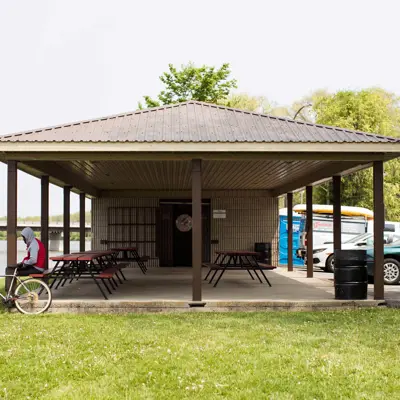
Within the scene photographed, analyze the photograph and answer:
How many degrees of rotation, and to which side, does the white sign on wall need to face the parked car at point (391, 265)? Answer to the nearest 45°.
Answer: approximately 45° to its left

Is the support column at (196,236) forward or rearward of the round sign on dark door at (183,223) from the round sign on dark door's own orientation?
forward

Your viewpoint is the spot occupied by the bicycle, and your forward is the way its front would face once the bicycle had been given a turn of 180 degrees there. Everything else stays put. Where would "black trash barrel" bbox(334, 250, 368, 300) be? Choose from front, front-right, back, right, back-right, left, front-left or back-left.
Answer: front

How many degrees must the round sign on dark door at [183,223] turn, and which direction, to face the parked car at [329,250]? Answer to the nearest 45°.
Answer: approximately 90° to its left

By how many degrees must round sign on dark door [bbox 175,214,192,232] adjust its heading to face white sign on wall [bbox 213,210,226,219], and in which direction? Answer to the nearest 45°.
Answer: approximately 90° to its left

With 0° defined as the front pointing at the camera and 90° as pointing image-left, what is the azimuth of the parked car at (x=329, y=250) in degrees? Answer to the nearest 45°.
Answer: approximately 45°
